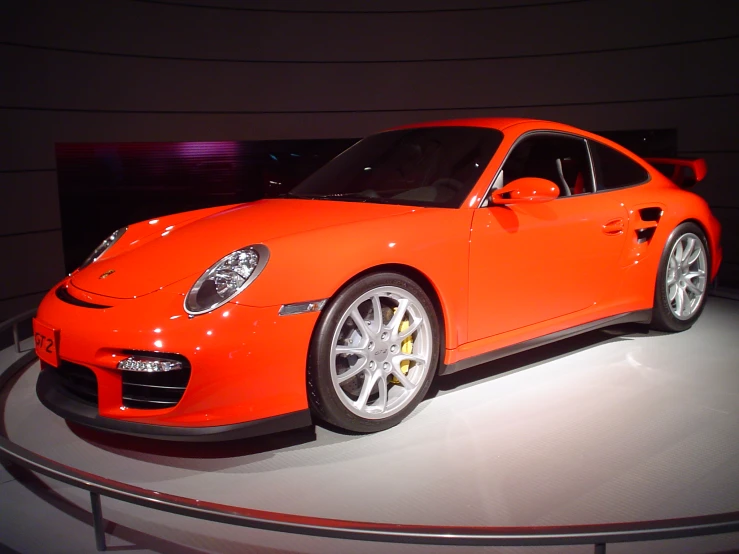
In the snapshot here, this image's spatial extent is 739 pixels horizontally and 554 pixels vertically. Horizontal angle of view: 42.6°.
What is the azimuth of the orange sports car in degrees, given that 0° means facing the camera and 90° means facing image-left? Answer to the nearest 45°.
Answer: approximately 45°
